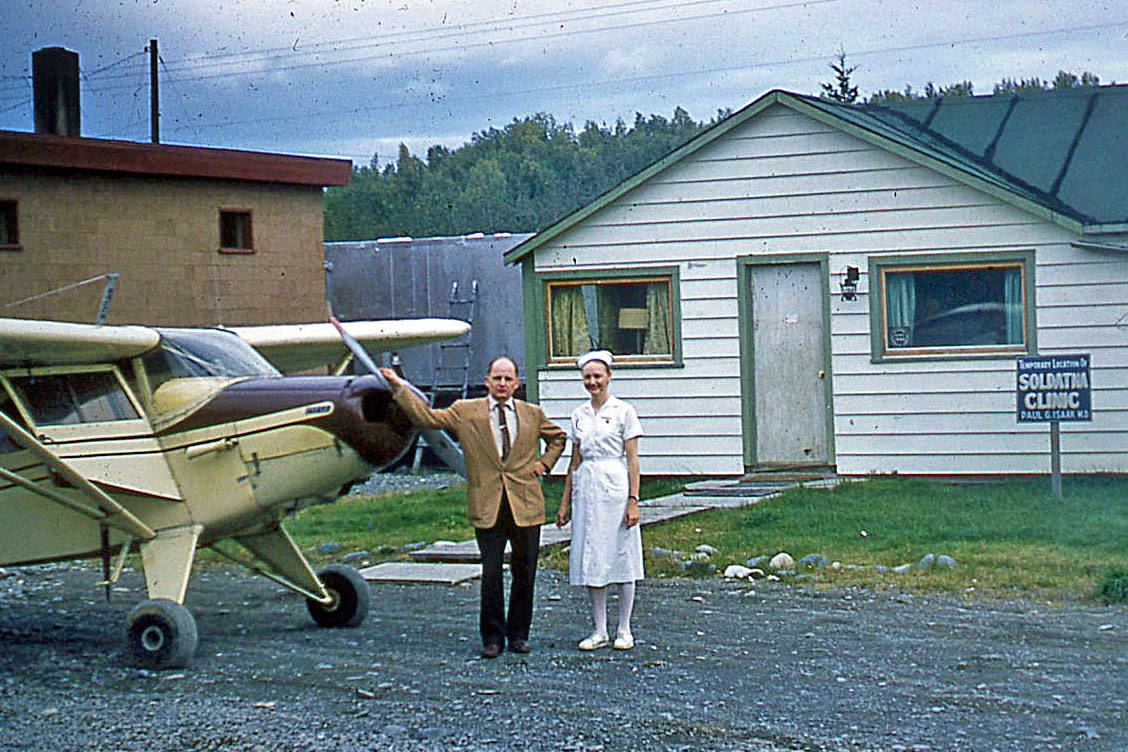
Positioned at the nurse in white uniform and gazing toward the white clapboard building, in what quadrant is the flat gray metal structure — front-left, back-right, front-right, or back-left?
front-left

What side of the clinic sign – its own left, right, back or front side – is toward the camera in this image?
front

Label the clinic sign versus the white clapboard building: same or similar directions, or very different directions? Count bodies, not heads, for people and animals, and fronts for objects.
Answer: same or similar directions

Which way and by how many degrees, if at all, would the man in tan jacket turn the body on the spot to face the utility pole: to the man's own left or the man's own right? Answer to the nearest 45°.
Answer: approximately 180°

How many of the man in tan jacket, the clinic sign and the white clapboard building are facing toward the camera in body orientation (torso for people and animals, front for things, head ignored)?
3

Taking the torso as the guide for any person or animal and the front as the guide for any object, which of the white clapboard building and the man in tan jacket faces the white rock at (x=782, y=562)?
the white clapboard building

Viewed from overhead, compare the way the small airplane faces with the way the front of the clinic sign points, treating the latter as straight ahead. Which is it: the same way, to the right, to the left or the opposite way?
to the left

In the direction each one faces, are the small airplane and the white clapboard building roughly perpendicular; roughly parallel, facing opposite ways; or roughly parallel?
roughly perpendicular

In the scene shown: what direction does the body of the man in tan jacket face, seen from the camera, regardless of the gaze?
toward the camera

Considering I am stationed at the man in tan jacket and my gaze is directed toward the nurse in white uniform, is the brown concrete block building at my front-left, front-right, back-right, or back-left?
back-left

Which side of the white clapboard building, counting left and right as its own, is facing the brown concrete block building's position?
right

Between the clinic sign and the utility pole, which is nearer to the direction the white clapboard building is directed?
the clinic sign

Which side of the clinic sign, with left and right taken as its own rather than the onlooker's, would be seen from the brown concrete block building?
right

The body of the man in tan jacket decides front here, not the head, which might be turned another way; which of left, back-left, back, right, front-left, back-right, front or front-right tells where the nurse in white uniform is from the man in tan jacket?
left

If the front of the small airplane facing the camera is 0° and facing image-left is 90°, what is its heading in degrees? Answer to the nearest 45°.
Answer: approximately 315°

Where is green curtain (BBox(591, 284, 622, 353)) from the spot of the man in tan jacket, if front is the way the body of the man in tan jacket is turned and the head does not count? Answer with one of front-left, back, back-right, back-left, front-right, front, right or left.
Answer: back
